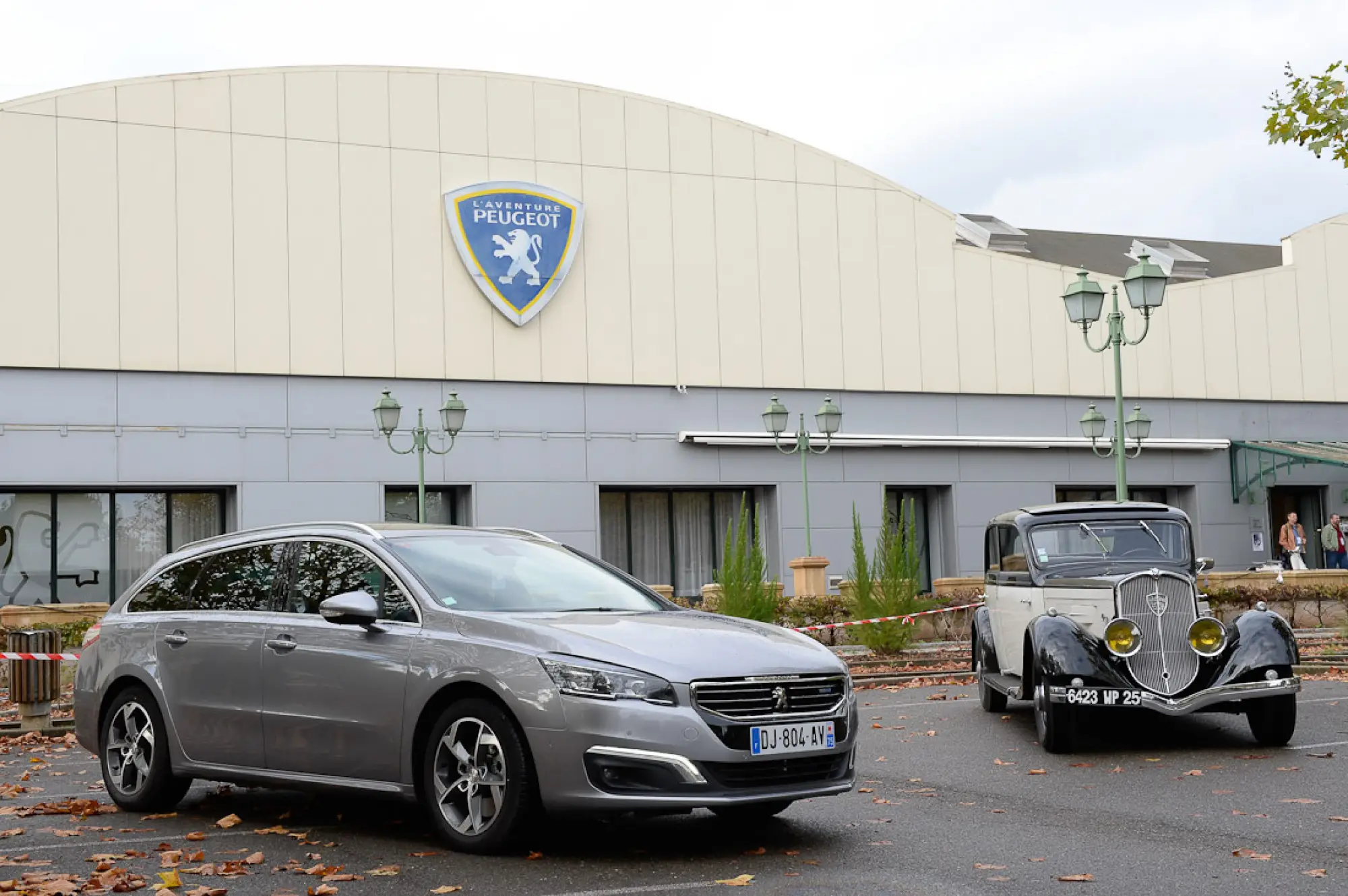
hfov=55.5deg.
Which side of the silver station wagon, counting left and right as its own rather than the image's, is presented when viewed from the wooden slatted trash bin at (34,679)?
back

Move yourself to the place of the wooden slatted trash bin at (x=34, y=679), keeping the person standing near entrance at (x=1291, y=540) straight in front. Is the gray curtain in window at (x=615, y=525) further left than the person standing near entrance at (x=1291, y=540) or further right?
left

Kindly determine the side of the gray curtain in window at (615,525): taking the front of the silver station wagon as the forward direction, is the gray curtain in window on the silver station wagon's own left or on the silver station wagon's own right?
on the silver station wagon's own left

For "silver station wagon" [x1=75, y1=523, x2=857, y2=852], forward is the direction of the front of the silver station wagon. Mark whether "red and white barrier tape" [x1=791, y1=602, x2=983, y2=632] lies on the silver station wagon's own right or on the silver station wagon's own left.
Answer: on the silver station wagon's own left

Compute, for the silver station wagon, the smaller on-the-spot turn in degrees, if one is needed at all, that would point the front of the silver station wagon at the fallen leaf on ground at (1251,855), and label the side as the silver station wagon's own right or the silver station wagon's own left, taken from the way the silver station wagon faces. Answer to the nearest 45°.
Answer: approximately 45° to the silver station wagon's own left

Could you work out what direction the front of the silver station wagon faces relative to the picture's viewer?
facing the viewer and to the right of the viewer

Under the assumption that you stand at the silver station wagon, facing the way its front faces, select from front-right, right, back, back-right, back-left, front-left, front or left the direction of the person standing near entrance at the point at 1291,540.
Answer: left

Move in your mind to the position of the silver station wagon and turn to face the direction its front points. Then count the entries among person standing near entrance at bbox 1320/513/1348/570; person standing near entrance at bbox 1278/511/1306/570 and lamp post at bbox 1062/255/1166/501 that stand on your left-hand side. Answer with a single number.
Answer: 3

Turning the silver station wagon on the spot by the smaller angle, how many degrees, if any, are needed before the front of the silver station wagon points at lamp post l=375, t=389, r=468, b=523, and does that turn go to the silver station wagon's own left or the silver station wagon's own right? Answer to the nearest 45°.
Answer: approximately 135° to the silver station wagon's own left

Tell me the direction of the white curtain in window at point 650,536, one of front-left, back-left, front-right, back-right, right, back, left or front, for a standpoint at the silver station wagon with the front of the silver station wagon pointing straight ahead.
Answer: back-left

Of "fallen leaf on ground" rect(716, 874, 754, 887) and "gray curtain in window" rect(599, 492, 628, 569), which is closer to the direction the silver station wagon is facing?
the fallen leaf on ground

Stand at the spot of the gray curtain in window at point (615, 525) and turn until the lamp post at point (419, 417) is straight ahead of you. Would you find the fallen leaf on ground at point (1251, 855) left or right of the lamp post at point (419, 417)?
left

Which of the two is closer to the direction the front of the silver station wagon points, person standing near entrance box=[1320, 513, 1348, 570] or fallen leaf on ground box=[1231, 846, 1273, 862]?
the fallen leaf on ground

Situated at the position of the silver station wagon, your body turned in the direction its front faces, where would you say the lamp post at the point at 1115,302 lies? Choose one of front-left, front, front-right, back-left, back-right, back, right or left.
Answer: left
